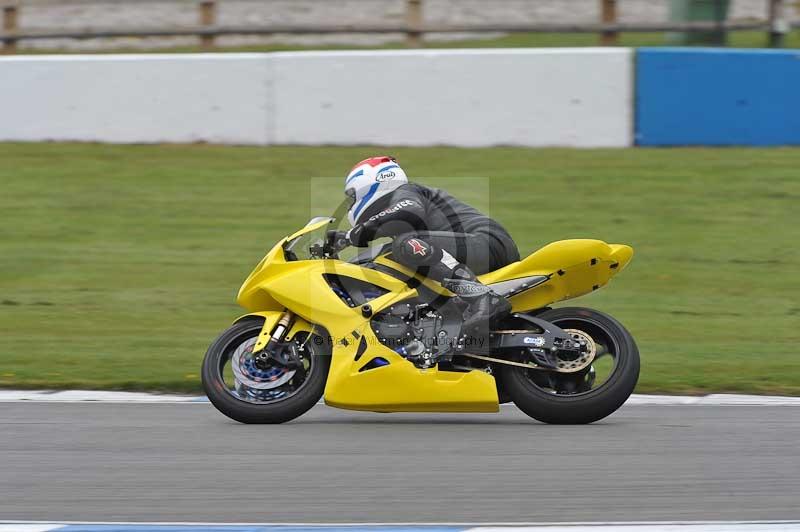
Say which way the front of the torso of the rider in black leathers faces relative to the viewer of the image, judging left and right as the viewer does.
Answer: facing to the left of the viewer

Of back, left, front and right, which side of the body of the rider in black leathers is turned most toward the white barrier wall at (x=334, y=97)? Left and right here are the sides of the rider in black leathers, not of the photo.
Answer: right

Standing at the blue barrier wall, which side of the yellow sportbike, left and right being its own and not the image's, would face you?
right

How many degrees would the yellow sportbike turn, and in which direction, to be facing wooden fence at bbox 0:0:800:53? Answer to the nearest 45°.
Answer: approximately 90° to its right

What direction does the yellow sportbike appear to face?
to the viewer's left

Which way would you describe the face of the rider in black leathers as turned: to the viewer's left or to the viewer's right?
to the viewer's left

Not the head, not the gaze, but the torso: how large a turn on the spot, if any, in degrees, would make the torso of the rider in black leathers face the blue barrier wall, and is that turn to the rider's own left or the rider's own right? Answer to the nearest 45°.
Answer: approximately 135° to the rider's own right

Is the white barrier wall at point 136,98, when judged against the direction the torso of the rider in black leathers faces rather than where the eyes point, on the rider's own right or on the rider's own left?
on the rider's own right

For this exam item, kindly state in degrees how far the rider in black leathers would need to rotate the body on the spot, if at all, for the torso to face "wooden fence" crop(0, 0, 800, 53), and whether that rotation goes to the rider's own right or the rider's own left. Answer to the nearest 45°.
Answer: approximately 90° to the rider's own right

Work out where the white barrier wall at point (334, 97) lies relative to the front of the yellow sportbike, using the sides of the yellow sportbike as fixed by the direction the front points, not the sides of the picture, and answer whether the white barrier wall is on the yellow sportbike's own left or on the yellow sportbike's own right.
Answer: on the yellow sportbike's own right
